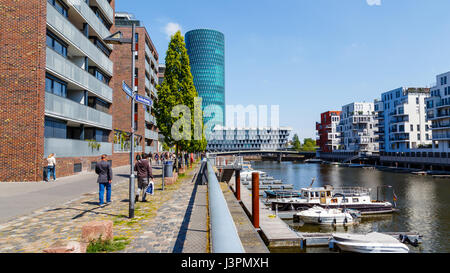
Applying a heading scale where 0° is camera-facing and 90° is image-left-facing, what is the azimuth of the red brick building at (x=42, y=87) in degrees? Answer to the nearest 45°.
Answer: approximately 315°

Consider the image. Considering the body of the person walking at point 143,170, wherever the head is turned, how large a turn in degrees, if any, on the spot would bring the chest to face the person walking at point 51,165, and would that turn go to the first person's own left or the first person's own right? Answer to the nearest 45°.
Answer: approximately 45° to the first person's own left

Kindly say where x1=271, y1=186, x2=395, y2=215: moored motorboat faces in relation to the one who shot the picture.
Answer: facing to the left of the viewer

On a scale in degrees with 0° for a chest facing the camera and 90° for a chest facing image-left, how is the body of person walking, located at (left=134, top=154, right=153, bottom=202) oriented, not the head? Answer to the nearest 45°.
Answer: approximately 180°

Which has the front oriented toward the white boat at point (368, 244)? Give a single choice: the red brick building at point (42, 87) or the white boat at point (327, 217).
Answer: the red brick building

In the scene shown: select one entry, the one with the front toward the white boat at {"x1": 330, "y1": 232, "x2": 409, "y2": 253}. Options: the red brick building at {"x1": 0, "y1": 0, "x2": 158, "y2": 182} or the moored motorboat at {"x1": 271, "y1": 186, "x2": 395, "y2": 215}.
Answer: the red brick building
